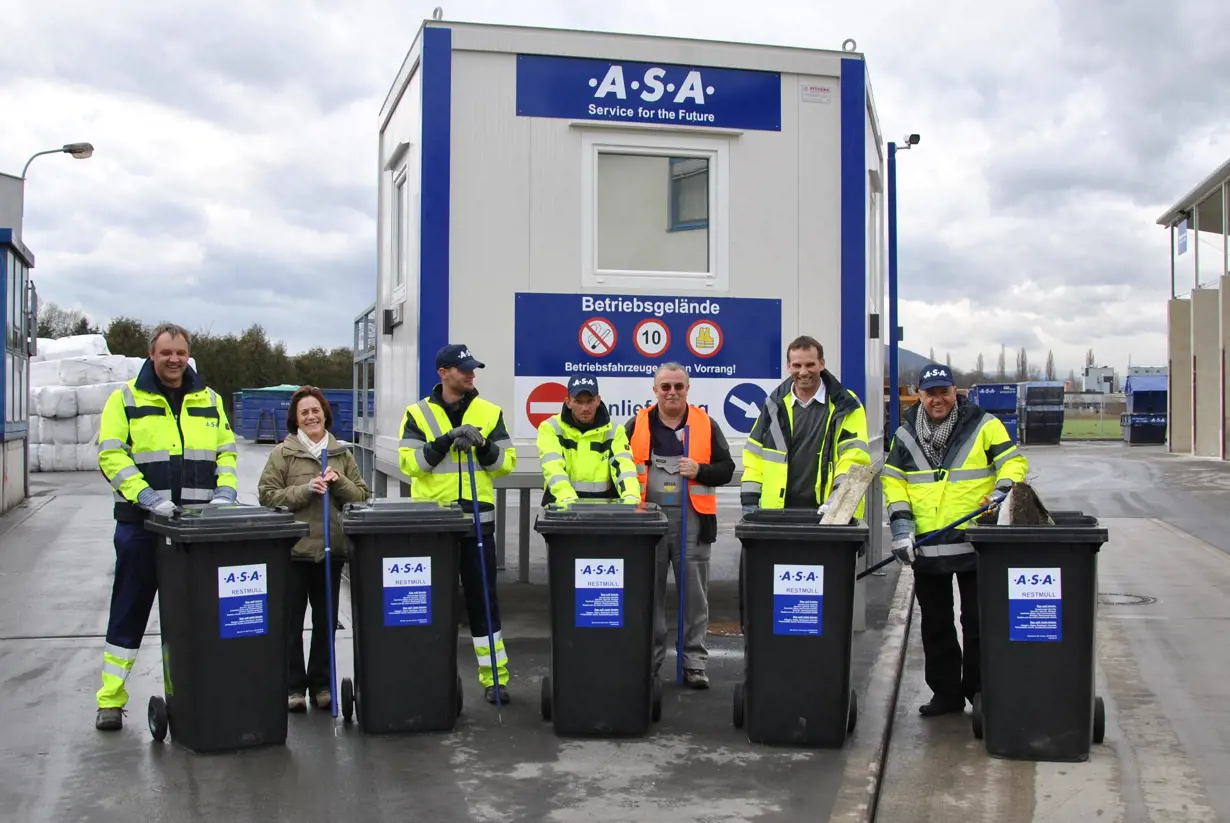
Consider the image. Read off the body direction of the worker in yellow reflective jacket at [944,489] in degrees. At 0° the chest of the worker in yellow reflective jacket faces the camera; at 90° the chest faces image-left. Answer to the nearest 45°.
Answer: approximately 0°

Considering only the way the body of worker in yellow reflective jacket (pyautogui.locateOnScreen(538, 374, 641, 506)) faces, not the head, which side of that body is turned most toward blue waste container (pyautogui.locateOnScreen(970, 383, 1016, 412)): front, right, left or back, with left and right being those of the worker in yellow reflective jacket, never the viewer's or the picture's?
back

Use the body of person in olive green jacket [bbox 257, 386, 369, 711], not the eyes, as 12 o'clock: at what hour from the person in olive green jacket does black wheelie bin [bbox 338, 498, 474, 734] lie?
The black wheelie bin is roughly at 11 o'clock from the person in olive green jacket.

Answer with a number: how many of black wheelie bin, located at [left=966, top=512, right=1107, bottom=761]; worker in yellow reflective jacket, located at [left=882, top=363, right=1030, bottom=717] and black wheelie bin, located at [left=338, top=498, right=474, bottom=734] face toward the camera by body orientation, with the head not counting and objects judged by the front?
3

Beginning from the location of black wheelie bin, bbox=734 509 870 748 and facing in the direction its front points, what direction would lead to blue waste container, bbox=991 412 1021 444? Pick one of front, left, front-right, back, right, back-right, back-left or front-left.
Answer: back

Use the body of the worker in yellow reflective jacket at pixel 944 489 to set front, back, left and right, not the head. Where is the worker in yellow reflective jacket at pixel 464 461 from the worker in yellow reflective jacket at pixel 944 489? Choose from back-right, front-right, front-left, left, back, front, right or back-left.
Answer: right

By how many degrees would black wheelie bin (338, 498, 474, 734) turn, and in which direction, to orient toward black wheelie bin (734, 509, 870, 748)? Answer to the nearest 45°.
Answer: approximately 90° to its left

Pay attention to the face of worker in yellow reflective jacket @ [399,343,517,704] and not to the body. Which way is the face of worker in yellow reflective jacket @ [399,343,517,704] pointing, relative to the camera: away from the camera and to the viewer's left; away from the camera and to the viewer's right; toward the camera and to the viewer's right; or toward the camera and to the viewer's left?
toward the camera and to the viewer's right

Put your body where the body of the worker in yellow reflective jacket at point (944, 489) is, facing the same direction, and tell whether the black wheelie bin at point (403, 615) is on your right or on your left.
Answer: on your right
